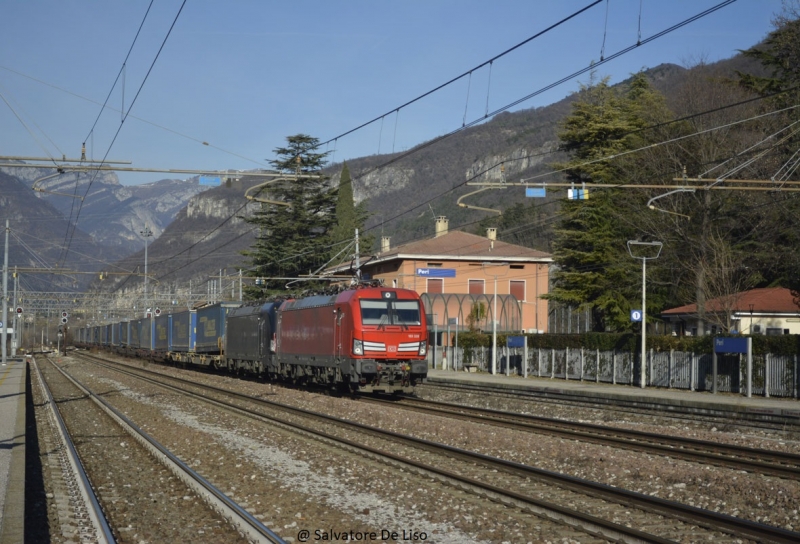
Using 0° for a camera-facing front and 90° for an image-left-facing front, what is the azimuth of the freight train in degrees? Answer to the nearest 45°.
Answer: approximately 315°

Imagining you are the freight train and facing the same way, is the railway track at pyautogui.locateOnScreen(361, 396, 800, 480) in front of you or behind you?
in front

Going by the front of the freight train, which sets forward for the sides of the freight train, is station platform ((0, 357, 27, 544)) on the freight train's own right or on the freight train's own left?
on the freight train's own right

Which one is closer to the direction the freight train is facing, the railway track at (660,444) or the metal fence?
the railway track

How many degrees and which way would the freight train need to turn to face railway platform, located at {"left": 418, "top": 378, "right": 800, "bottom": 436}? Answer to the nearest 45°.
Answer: approximately 45° to its left

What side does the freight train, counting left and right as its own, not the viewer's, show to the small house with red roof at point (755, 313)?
left

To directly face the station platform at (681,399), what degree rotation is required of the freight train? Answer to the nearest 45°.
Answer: approximately 45° to its left

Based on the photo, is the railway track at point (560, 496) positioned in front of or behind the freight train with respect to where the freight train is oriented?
in front
